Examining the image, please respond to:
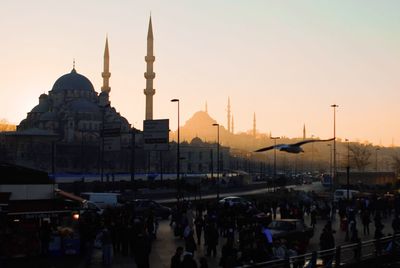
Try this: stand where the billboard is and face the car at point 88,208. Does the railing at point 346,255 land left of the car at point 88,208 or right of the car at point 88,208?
left

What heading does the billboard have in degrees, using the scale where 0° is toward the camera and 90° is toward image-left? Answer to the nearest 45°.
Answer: approximately 0°

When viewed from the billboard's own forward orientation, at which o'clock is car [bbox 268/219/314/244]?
The car is roughly at 11 o'clock from the billboard.
